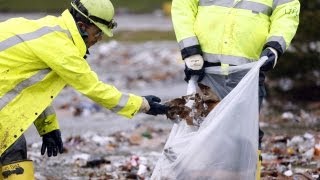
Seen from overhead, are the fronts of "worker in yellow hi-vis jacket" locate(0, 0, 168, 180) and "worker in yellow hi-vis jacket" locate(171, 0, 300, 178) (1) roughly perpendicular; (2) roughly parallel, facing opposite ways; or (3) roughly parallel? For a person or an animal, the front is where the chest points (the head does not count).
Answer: roughly perpendicular

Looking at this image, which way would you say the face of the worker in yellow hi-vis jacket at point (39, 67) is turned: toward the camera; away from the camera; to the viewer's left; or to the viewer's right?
to the viewer's right

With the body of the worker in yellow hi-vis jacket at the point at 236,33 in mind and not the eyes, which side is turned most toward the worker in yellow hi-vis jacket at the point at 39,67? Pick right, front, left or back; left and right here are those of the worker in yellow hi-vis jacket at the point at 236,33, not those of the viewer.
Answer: right

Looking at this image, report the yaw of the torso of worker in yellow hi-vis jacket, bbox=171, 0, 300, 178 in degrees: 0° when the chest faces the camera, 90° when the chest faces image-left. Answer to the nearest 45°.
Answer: approximately 0°

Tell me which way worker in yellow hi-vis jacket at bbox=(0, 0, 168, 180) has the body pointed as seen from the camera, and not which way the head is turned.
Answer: to the viewer's right

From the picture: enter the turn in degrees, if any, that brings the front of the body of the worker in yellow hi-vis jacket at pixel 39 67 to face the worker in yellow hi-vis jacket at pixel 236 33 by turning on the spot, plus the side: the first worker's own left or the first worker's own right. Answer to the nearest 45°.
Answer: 0° — they already face them

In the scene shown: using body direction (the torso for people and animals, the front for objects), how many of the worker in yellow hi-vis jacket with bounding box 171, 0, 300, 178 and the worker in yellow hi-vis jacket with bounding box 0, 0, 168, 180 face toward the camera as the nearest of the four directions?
1
